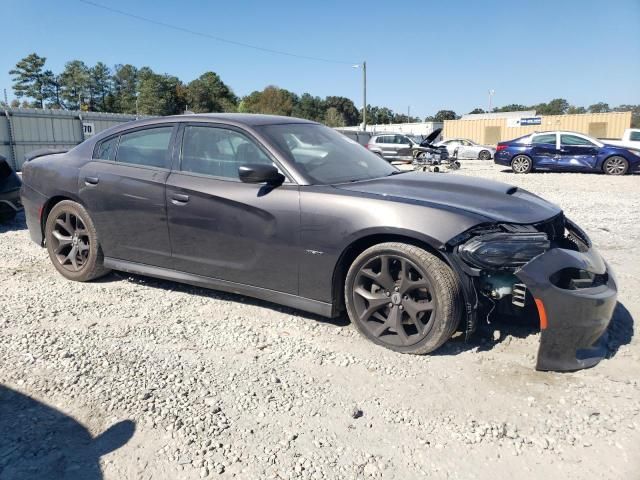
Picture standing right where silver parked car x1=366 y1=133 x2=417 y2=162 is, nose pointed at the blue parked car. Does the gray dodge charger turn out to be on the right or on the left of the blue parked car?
right

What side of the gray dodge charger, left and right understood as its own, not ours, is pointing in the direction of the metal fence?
back

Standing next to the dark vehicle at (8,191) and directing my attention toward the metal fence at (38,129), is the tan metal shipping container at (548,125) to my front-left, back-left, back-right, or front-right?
front-right

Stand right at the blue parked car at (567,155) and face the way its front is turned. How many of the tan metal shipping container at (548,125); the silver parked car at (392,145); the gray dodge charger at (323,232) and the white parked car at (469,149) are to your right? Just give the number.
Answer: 1

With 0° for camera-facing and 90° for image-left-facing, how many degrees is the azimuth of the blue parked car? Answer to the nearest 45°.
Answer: approximately 270°

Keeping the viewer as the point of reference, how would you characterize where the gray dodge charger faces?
facing the viewer and to the right of the viewer

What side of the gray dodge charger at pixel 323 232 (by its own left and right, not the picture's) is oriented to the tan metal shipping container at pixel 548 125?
left

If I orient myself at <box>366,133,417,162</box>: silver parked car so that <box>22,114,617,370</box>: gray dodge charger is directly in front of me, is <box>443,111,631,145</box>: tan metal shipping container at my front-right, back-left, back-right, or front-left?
back-left

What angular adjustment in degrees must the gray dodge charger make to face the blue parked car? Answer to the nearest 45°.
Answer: approximately 90° to its left
